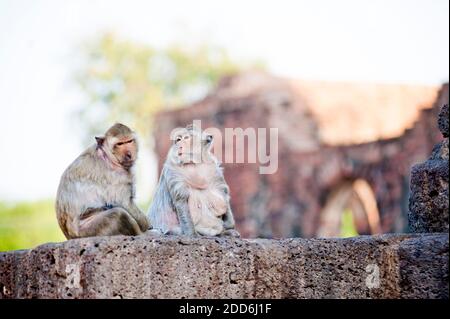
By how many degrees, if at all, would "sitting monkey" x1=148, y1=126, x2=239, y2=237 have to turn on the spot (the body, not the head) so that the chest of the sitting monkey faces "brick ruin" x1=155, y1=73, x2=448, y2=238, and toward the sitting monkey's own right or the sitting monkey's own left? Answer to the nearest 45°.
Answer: approximately 135° to the sitting monkey's own left

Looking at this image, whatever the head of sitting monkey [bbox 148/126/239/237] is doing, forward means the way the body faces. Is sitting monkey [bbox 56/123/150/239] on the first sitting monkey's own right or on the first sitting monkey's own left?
on the first sitting monkey's own right

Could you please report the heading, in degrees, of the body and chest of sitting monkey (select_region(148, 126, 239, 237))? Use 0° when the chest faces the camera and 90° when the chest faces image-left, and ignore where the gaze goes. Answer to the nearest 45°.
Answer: approximately 315°

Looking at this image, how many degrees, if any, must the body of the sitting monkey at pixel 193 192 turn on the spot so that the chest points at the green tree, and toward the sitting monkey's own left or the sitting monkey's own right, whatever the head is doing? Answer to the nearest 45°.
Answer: approximately 135° to the sitting monkey's own left
